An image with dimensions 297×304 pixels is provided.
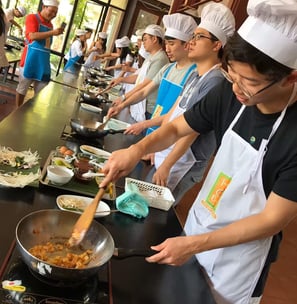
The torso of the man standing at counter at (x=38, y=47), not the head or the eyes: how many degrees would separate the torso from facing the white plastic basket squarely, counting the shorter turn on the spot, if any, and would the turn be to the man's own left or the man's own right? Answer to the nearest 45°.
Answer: approximately 45° to the man's own right

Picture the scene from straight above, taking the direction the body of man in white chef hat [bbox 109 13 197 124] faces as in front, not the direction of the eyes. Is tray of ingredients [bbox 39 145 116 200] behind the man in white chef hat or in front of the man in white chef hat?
in front

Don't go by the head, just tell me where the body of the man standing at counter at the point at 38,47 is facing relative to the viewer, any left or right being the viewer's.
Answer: facing the viewer and to the right of the viewer

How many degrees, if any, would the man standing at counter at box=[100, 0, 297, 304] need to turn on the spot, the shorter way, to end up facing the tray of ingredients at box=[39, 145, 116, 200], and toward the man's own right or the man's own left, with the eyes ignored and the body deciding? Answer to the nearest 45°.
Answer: approximately 45° to the man's own right

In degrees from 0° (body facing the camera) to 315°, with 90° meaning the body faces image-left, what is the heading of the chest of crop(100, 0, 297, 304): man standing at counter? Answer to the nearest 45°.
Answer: approximately 45°

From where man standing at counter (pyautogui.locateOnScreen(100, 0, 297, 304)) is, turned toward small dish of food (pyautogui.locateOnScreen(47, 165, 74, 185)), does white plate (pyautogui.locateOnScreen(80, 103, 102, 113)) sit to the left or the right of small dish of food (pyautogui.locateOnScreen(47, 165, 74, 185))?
right

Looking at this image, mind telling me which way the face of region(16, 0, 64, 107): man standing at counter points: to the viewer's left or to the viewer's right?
to the viewer's right

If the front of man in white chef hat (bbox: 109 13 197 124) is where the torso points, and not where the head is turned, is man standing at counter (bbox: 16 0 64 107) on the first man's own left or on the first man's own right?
on the first man's own right

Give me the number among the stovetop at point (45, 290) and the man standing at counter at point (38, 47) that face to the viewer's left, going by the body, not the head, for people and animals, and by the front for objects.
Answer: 0

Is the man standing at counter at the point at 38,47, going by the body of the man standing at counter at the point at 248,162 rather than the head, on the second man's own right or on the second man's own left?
on the second man's own right
